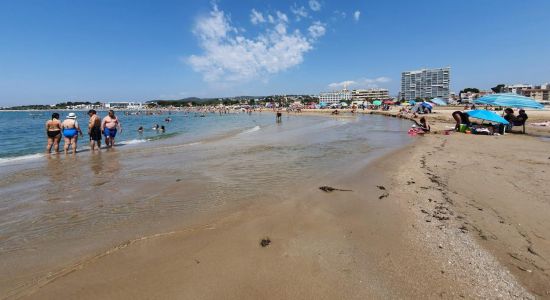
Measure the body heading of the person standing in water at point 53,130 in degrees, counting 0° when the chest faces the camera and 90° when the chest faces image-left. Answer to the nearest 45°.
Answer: approximately 180°

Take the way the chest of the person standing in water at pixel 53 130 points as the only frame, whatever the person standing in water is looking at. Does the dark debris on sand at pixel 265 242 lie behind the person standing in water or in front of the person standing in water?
behind

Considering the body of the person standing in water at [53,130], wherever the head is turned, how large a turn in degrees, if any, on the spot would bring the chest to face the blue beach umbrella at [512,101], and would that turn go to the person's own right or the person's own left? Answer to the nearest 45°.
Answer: approximately 90° to the person's own right

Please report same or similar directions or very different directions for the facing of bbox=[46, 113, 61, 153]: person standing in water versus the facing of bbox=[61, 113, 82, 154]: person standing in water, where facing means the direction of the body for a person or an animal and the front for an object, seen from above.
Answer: same or similar directions

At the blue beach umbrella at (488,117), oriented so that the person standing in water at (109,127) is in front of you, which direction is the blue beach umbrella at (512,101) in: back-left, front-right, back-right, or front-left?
back-right

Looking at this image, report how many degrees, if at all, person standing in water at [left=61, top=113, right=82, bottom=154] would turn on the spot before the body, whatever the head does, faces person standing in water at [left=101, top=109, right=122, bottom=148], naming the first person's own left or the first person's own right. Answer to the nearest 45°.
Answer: approximately 45° to the first person's own right

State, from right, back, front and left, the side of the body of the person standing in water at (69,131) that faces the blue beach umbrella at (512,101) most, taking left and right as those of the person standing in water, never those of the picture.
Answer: right

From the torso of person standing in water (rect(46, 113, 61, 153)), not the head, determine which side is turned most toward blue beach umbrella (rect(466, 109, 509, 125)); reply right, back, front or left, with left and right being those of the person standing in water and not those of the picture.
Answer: right

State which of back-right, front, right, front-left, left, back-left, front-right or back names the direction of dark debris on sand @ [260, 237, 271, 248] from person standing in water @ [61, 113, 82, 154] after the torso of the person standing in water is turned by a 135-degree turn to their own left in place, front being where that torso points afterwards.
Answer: front-left
